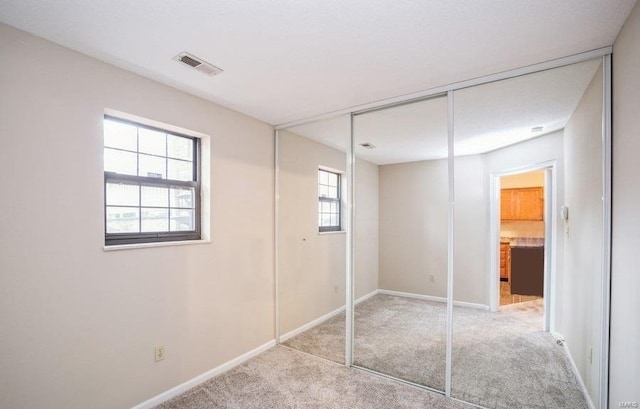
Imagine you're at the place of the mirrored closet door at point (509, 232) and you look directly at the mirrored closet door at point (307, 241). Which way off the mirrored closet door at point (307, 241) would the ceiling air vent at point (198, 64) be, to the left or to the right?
left

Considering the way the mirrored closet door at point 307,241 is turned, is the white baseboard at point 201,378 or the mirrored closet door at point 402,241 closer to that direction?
the white baseboard

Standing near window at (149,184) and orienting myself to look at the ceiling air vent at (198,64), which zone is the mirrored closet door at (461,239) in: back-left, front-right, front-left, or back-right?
front-left

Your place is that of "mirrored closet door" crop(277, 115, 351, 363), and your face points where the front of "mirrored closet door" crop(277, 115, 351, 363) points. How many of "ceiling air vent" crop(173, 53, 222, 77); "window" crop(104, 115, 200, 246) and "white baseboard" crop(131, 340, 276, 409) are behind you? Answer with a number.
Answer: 0

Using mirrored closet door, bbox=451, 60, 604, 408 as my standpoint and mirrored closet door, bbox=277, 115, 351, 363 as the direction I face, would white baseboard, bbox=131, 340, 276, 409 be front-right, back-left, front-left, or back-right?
front-left

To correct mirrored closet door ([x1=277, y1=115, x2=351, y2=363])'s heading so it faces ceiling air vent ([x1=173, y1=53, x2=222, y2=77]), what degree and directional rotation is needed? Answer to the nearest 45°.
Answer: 0° — it already faces it

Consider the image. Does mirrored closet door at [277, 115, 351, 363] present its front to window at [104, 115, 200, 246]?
yes

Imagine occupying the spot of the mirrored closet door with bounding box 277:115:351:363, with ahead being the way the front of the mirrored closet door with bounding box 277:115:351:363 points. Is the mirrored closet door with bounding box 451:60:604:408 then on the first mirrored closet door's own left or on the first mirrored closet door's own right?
on the first mirrored closet door's own left

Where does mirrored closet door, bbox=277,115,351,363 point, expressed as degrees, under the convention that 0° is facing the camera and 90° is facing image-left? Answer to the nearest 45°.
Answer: approximately 45°

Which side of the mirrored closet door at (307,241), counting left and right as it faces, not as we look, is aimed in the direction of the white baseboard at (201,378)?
front

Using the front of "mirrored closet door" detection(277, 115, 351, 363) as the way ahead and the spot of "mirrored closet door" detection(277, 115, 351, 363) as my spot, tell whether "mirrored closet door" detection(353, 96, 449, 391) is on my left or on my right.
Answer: on my left
